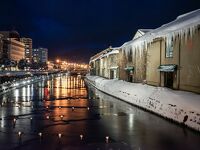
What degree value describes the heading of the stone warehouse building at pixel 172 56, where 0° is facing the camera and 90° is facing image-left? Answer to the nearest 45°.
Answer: approximately 45°
